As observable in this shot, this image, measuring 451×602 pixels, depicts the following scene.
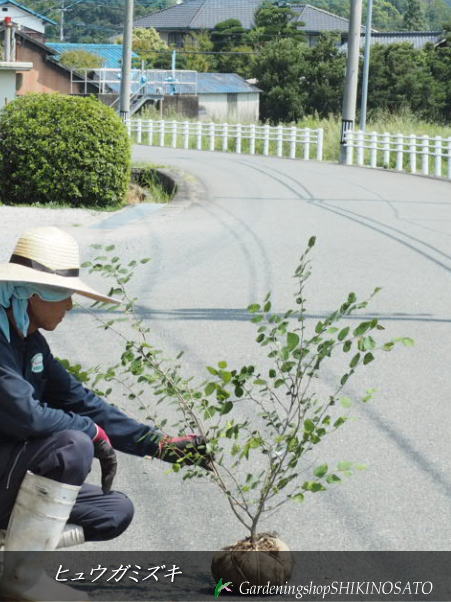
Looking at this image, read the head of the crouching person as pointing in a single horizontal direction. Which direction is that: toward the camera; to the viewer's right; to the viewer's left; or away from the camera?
to the viewer's right

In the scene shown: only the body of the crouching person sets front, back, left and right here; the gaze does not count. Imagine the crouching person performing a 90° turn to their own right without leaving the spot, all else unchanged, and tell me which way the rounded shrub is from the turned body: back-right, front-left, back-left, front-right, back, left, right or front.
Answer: back

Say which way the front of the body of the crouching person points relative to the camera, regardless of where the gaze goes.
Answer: to the viewer's right

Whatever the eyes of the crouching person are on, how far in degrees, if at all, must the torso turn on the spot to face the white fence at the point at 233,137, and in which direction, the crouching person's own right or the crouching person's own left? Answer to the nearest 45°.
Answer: approximately 90° to the crouching person's own left

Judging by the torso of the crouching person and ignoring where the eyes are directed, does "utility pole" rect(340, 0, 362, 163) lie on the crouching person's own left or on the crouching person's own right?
on the crouching person's own left
